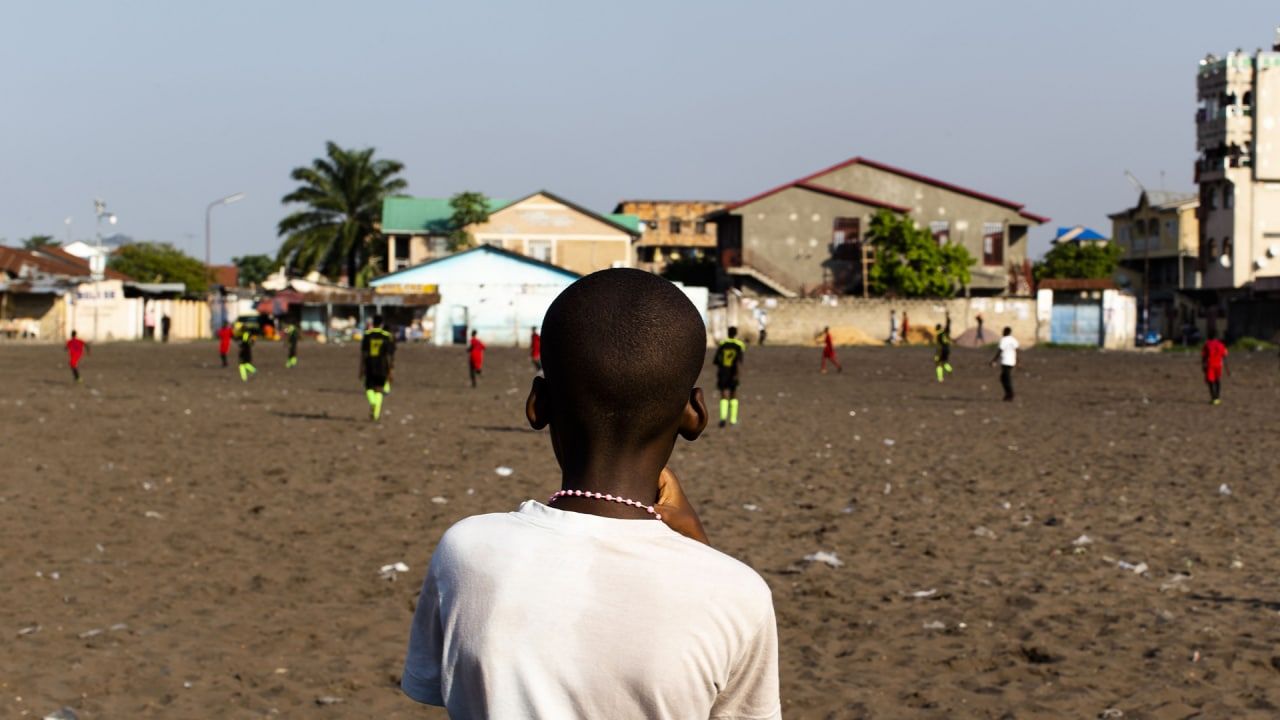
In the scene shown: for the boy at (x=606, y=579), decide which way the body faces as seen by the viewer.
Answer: away from the camera

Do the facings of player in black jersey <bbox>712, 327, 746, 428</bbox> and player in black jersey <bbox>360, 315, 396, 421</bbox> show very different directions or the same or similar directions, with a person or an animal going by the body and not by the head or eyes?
same or similar directions

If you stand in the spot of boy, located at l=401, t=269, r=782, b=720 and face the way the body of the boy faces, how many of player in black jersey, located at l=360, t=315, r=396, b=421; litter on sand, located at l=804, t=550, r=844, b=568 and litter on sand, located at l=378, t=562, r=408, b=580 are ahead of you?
3
